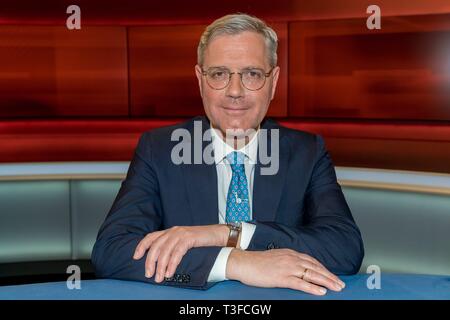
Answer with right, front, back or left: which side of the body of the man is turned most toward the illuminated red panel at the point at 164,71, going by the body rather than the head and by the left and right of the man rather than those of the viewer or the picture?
back

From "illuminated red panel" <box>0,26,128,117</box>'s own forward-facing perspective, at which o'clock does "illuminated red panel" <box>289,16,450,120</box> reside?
"illuminated red panel" <box>289,16,450,120</box> is roughly at 10 o'clock from "illuminated red panel" <box>0,26,128,117</box>.

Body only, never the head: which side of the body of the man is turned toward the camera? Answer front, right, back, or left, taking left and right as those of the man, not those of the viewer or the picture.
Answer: front

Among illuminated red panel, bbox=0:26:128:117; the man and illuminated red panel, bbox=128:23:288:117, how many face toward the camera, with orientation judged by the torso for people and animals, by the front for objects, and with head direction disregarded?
3

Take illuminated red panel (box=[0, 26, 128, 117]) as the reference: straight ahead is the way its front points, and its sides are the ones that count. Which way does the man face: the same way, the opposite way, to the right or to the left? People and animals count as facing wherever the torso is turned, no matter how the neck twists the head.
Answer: the same way

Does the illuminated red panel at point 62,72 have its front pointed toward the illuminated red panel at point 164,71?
no

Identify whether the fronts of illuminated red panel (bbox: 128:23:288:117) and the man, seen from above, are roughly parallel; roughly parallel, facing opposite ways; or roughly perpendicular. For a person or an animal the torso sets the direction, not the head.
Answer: roughly parallel

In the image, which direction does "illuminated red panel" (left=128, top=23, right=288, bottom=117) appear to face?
toward the camera

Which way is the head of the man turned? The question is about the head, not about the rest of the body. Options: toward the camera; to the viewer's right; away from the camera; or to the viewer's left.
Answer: toward the camera

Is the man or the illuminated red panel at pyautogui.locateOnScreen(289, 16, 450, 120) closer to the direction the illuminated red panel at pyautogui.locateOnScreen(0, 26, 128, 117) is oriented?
the man

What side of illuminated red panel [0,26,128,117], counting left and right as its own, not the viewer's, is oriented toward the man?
front

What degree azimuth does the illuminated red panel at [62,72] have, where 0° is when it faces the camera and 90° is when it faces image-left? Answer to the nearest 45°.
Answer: approximately 0°

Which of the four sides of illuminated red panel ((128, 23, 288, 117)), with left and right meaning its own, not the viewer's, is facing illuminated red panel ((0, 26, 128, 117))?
right

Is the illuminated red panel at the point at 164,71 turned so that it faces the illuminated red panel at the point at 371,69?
no

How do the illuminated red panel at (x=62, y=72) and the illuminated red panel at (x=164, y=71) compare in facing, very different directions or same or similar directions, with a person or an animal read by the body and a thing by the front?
same or similar directions

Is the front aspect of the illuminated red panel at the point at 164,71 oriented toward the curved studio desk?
yes
